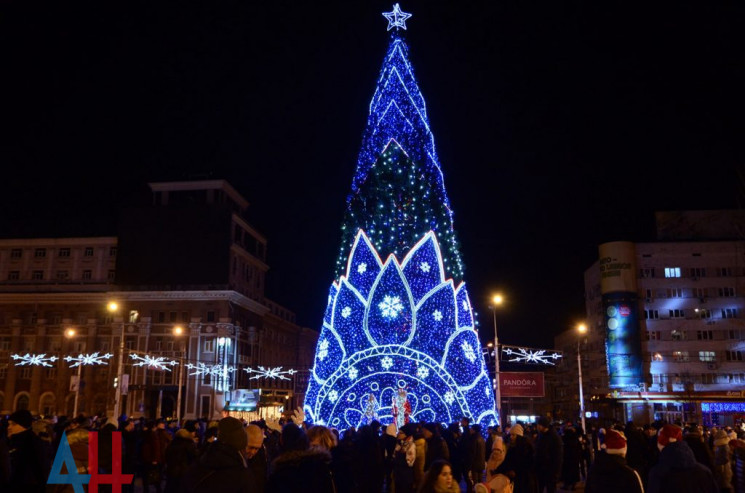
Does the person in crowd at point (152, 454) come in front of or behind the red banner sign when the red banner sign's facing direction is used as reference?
in front

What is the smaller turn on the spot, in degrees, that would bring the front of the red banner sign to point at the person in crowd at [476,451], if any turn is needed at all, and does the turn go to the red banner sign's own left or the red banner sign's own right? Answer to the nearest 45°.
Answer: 0° — it already faces them

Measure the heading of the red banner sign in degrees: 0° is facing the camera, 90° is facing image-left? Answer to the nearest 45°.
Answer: approximately 0°

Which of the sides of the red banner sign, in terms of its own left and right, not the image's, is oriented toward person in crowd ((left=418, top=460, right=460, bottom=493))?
front

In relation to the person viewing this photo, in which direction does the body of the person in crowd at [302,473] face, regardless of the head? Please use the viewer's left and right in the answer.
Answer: facing away from the viewer

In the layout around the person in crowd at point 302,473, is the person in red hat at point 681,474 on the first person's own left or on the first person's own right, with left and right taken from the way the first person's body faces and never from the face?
on the first person's own right

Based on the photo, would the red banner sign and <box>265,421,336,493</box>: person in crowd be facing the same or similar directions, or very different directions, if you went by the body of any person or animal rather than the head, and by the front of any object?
very different directions

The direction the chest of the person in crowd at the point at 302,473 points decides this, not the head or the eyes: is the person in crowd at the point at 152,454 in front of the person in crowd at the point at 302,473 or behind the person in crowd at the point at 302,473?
in front

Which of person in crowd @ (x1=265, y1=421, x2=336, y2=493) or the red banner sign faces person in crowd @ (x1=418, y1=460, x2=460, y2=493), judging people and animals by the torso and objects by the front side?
the red banner sign

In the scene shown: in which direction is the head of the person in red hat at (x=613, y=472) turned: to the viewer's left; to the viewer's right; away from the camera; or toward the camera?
away from the camera

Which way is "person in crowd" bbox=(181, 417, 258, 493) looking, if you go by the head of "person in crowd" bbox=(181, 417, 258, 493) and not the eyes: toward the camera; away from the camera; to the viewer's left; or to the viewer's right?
away from the camera

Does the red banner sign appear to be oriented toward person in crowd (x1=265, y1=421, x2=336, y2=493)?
yes

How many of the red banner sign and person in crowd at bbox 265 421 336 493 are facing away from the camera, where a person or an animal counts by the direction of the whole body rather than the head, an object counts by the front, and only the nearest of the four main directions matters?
1

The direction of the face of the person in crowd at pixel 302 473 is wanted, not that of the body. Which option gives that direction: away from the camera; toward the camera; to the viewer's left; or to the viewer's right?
away from the camera

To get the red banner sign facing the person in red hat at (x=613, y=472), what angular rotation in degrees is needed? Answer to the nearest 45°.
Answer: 0° — it already faces them

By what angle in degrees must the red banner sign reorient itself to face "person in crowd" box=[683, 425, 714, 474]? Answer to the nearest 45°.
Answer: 0° — it already faces them
